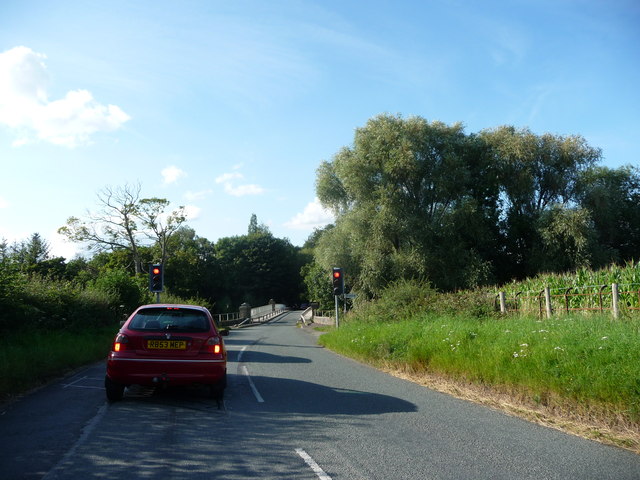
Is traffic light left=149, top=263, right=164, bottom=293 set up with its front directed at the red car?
yes

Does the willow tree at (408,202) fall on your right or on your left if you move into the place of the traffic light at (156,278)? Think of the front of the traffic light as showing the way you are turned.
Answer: on your left

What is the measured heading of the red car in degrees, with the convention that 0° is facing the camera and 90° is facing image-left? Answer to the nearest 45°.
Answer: approximately 180°

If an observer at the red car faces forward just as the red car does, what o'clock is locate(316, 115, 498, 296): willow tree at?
The willow tree is roughly at 1 o'clock from the red car.

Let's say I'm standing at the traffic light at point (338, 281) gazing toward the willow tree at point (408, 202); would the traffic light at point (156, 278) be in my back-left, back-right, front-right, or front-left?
back-left

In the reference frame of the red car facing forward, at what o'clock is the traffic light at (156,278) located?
The traffic light is roughly at 12 o'clock from the red car.

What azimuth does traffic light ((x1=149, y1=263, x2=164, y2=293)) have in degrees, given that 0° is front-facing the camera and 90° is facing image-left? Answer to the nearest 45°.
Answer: approximately 0°

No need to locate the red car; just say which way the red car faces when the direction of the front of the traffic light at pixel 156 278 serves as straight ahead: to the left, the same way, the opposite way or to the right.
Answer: the opposite way

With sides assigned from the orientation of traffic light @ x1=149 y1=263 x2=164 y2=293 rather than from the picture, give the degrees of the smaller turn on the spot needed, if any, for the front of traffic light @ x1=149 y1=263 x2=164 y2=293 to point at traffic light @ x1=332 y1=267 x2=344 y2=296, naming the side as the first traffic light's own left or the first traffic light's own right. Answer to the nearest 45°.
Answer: approximately 90° to the first traffic light's own left

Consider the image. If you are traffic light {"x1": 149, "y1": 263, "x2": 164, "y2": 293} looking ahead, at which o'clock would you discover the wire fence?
The wire fence is roughly at 10 o'clock from the traffic light.
